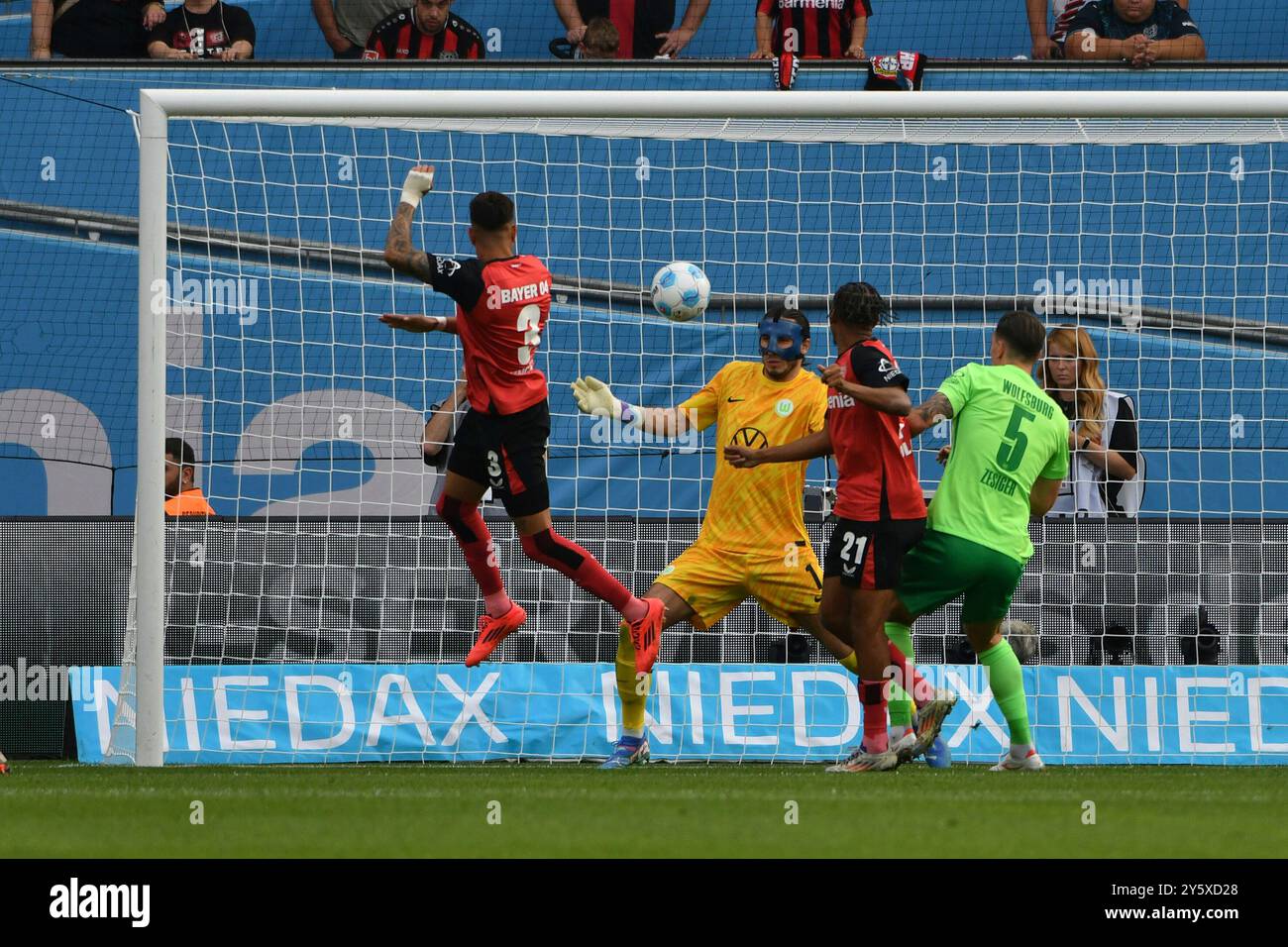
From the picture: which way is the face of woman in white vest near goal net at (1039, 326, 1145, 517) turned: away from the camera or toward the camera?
toward the camera

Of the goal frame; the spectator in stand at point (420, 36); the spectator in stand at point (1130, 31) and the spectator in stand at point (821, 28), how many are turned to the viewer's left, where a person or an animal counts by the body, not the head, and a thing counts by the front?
0

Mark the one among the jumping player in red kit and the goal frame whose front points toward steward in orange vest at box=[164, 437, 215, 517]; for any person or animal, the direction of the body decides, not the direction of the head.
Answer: the jumping player in red kit

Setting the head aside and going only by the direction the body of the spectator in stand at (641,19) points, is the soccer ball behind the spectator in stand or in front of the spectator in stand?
in front

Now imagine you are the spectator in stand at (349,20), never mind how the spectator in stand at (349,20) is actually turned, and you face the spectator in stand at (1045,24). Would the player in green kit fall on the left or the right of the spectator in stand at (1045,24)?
right

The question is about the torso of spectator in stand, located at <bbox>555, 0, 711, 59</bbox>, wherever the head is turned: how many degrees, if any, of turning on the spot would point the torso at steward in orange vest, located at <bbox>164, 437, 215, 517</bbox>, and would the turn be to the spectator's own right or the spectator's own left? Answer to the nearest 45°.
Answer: approximately 45° to the spectator's own right

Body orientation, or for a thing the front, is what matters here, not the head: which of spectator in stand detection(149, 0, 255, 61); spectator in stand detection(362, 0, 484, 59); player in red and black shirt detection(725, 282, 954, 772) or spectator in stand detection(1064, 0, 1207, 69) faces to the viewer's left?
the player in red and black shirt

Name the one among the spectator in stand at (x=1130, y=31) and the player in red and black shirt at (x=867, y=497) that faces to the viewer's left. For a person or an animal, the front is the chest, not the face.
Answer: the player in red and black shirt

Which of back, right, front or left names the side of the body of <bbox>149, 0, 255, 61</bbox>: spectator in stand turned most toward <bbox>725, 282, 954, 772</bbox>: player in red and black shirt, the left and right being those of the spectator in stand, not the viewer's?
front

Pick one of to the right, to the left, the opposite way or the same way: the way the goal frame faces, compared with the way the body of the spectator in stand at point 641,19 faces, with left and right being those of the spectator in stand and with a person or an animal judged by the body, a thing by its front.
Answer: the same way

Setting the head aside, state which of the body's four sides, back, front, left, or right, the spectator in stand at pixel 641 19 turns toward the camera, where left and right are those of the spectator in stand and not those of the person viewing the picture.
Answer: front

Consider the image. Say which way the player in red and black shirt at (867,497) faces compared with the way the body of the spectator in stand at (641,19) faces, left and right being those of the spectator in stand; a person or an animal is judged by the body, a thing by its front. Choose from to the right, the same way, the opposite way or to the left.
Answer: to the right

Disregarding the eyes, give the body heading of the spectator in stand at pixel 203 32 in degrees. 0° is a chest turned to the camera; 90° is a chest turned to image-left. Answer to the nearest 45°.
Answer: approximately 0°

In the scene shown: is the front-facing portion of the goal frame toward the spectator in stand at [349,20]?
no

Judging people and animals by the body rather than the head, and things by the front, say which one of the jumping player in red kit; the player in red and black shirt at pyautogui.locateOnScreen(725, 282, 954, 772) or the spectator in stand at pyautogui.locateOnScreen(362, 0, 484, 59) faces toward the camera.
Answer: the spectator in stand

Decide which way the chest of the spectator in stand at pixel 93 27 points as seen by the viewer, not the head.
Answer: toward the camera

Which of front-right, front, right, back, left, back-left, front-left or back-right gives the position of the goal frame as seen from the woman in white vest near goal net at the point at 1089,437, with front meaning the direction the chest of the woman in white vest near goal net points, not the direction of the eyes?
front

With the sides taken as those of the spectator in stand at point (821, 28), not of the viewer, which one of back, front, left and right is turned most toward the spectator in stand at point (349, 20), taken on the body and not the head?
right

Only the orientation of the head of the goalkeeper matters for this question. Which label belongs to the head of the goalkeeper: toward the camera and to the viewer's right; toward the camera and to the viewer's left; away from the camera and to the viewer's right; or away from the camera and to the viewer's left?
toward the camera and to the viewer's left

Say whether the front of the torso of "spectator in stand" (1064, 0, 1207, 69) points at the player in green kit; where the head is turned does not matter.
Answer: yes

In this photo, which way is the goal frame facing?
toward the camera
